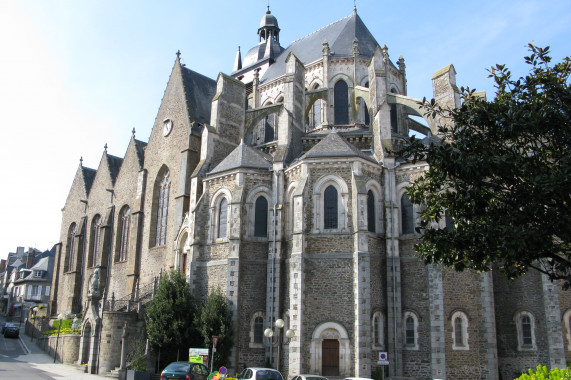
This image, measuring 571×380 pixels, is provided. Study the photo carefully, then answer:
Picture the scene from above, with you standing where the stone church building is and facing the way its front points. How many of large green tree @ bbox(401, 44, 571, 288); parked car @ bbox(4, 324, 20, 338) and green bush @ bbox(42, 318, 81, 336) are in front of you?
2

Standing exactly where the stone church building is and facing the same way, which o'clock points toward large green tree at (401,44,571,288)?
The large green tree is roughly at 7 o'clock from the stone church building.

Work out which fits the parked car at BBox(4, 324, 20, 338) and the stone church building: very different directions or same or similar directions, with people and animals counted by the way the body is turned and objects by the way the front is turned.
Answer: very different directions

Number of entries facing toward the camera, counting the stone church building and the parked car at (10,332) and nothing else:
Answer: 1

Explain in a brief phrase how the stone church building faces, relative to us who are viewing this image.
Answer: facing away from the viewer and to the left of the viewer

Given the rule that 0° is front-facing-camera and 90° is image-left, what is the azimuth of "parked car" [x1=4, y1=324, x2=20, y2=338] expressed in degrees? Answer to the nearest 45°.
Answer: approximately 0°

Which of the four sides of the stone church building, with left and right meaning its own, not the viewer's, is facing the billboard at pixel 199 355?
left
